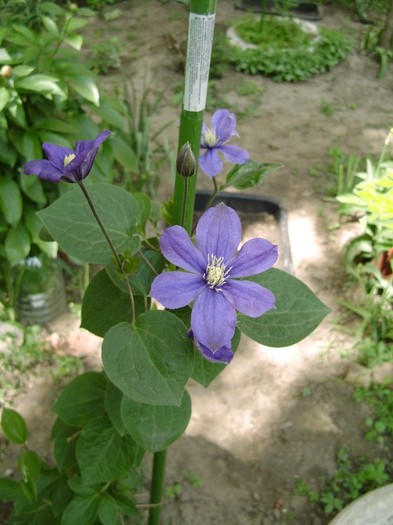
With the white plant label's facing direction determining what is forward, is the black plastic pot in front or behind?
behind

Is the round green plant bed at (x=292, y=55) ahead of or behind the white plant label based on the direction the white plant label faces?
behind

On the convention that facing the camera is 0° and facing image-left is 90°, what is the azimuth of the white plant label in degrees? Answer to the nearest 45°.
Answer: approximately 0°

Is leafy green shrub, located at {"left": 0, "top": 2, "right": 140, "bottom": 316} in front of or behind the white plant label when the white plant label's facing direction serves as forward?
behind
